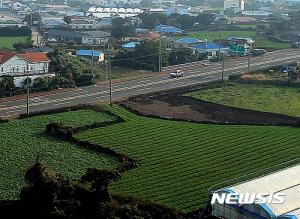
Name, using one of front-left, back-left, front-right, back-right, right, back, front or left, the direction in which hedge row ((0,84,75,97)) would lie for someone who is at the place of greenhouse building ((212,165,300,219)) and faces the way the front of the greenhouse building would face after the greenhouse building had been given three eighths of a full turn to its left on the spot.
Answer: back-left

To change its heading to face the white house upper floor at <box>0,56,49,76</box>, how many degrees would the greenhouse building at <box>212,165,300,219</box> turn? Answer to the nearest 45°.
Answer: approximately 90° to its right

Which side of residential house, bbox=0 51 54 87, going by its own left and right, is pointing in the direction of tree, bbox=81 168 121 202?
front

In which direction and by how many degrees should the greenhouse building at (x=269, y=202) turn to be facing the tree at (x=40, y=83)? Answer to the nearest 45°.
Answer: approximately 90° to its right

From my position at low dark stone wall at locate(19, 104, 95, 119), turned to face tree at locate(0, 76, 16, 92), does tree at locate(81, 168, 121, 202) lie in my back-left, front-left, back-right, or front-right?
back-left

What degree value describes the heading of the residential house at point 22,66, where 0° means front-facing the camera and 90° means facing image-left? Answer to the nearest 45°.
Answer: approximately 0°

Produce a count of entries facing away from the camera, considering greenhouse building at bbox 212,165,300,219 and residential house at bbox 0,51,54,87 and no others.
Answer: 0

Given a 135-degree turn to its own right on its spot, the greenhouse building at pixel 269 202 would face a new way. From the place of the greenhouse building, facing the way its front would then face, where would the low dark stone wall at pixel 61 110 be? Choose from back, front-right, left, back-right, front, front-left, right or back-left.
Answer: front-left

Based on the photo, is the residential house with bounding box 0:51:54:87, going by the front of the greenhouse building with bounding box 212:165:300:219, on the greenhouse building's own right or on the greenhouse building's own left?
on the greenhouse building's own right

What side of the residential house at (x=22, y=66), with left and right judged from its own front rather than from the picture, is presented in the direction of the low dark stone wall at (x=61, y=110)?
front

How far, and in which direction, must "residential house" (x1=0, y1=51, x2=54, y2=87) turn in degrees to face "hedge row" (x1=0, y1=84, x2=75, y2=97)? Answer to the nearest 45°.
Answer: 0° — it already faces it

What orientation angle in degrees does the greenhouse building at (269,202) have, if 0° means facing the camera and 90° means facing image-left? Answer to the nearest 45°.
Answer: approximately 45°
